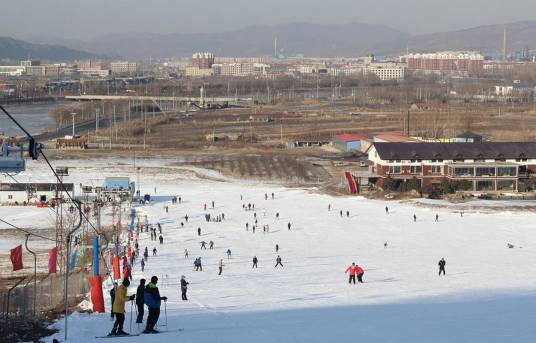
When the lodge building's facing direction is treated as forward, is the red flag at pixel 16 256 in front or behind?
in front

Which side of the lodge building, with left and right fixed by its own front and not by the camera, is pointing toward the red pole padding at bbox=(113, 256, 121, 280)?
front

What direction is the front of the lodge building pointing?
toward the camera

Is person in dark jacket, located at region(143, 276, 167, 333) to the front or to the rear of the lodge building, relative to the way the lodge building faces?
to the front
